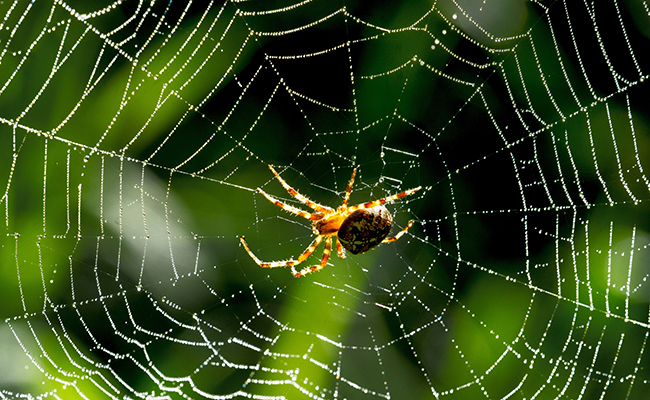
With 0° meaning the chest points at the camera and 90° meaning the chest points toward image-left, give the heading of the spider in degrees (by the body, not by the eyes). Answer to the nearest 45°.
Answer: approximately 90°
